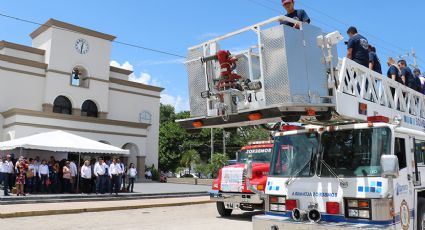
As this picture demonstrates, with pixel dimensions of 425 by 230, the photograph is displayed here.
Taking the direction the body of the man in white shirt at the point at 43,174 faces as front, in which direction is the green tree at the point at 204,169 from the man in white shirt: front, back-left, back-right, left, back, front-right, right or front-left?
back-left

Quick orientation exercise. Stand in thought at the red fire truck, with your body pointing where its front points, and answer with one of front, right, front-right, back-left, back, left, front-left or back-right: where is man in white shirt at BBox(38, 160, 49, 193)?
right

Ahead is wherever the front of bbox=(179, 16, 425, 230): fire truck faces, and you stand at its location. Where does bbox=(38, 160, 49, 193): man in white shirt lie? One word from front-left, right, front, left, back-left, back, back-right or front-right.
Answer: right

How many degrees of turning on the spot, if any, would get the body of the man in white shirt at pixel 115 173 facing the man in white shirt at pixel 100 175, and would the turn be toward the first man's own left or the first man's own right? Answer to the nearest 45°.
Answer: approximately 90° to the first man's own right

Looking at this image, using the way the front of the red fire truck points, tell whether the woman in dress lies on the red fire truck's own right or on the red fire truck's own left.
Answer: on the red fire truck's own right

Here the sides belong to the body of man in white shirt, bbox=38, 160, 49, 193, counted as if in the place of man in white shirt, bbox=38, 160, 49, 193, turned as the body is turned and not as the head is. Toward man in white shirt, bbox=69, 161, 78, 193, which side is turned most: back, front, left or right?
left

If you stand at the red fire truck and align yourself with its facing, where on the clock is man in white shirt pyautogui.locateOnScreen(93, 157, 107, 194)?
The man in white shirt is roughly at 3 o'clock from the red fire truck.

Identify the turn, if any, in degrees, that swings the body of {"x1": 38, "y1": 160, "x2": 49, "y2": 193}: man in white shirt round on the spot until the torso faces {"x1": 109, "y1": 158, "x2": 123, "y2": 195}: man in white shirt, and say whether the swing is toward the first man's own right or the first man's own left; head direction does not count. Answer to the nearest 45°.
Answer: approximately 90° to the first man's own left

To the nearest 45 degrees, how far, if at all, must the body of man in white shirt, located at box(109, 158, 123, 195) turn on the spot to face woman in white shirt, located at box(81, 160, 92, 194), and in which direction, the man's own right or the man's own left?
approximately 90° to the man's own right

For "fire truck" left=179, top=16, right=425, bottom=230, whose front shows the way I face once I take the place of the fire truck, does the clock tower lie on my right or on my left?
on my right

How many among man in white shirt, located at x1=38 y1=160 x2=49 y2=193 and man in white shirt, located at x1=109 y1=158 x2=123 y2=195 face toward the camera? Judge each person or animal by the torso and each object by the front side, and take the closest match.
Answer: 2

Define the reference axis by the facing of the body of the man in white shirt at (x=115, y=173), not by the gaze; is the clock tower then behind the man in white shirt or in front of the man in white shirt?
behind
